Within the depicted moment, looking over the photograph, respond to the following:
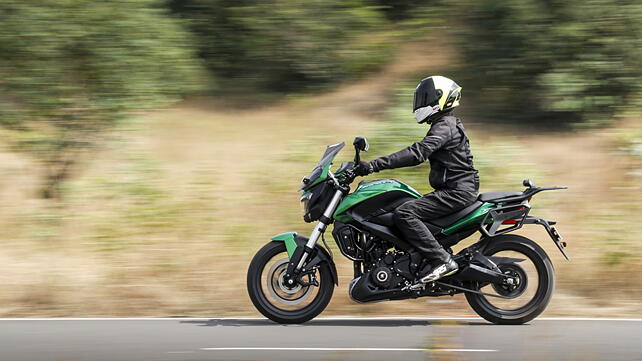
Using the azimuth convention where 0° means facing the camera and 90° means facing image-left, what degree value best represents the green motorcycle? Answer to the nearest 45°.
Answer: approximately 90°

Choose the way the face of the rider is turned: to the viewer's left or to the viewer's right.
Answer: to the viewer's left

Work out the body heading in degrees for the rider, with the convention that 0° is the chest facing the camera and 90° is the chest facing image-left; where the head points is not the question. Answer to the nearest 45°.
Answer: approximately 90°
